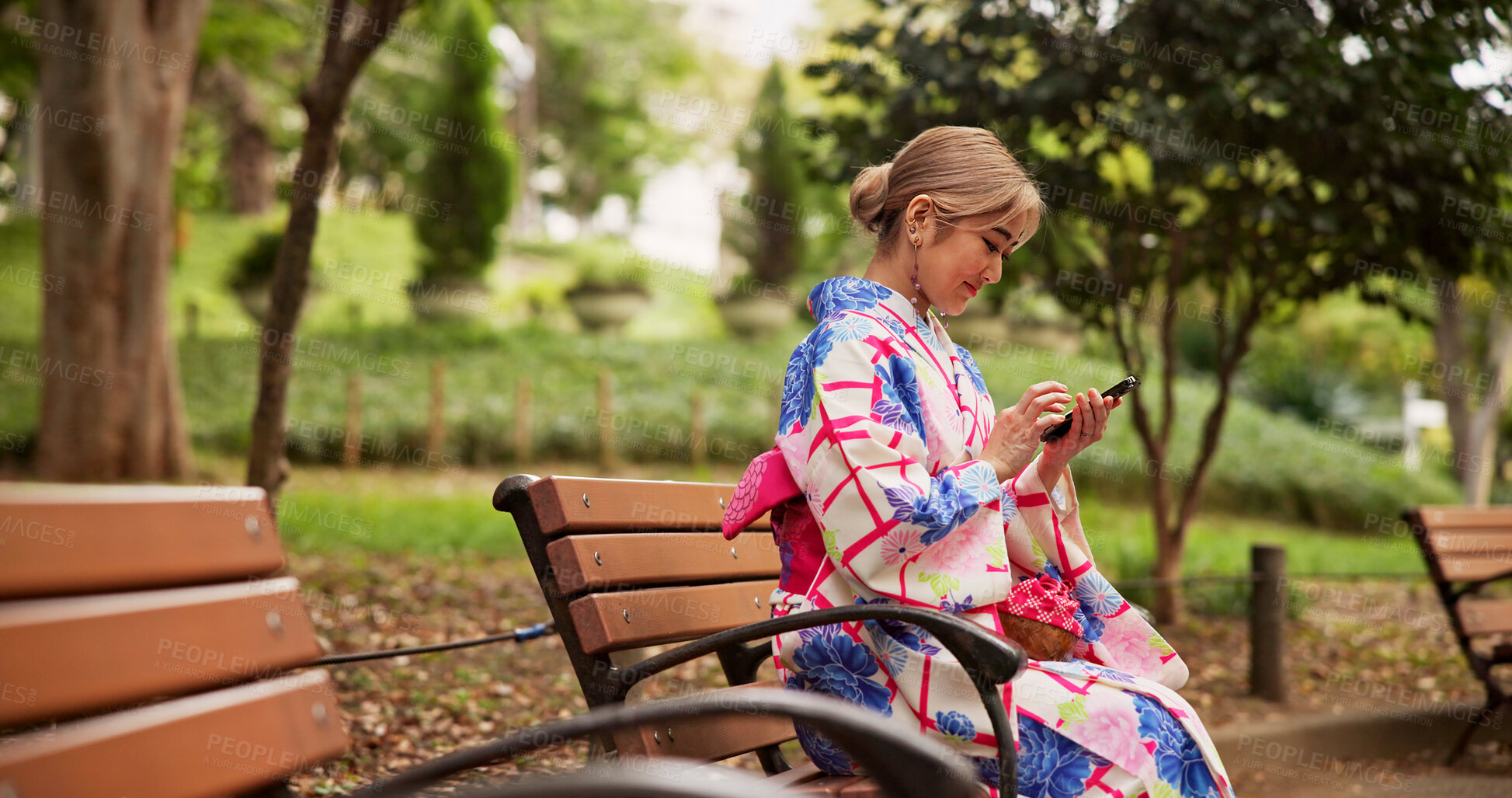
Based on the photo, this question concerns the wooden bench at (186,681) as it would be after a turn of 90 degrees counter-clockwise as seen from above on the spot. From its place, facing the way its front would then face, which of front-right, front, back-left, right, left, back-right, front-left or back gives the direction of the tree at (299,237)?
front-left

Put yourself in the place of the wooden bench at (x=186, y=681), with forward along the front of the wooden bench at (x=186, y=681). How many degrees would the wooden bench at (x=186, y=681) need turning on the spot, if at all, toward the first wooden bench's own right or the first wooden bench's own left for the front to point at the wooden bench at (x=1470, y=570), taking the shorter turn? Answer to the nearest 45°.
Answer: approximately 90° to the first wooden bench's own left

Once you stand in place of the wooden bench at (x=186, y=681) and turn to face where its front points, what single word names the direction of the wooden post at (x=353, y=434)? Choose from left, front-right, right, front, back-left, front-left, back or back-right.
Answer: back-left

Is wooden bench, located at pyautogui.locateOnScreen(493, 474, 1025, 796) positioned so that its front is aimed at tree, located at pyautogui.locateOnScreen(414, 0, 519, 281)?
no

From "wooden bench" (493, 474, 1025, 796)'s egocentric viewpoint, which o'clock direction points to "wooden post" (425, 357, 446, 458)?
The wooden post is roughly at 7 o'clock from the wooden bench.

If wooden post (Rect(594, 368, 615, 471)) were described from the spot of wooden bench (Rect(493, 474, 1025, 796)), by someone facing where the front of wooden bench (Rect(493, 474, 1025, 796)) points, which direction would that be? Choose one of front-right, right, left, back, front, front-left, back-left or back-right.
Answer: back-left

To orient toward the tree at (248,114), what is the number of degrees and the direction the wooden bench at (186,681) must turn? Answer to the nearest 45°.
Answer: approximately 135° to its left

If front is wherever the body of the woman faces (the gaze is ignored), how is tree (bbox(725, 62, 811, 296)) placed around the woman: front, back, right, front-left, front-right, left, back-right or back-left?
left

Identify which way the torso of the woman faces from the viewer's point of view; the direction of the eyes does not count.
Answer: to the viewer's right

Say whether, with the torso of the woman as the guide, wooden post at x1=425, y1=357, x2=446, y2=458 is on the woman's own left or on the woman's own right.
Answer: on the woman's own left

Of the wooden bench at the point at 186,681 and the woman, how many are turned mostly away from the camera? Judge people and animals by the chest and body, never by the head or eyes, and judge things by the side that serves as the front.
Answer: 0

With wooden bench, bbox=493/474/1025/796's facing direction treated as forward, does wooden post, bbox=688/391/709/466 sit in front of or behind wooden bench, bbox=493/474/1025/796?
behind

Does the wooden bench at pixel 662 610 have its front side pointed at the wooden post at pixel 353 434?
no

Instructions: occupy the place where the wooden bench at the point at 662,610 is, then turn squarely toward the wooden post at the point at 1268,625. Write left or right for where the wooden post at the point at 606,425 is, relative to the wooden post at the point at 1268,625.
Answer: left
